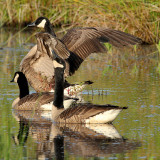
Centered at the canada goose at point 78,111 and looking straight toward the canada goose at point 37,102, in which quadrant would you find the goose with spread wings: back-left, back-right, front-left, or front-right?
front-right

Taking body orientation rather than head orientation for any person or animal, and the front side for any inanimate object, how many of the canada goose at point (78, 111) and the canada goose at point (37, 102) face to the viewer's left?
2

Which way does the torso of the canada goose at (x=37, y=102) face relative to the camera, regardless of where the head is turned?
to the viewer's left

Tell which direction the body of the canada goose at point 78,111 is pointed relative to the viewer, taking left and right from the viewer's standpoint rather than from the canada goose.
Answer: facing to the left of the viewer

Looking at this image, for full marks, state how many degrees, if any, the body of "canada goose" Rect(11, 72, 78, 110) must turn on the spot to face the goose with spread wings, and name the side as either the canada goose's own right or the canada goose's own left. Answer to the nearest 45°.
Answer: approximately 135° to the canada goose's own right
